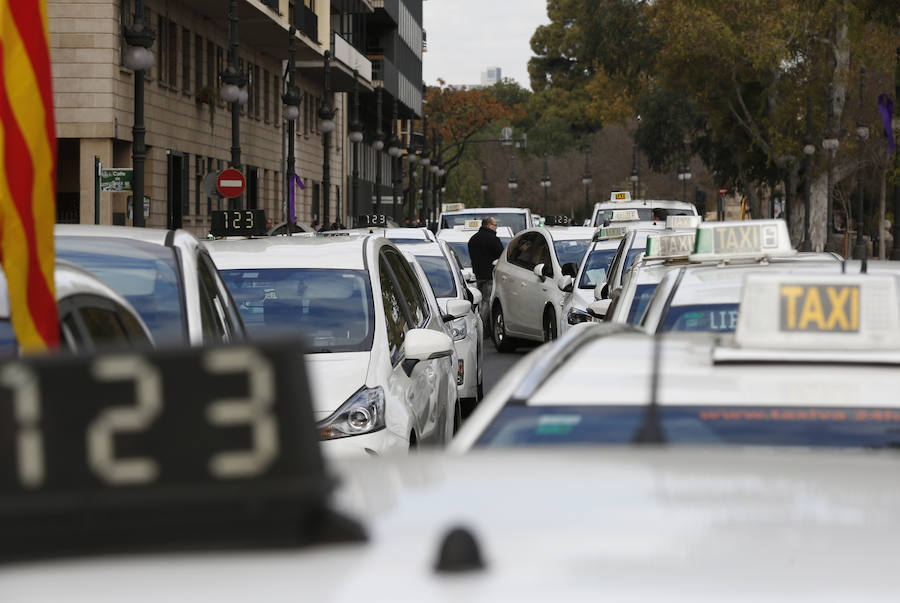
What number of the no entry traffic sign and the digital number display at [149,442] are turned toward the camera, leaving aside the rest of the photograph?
2

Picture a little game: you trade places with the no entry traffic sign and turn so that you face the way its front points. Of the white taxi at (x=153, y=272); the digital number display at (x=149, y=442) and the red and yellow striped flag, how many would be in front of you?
3

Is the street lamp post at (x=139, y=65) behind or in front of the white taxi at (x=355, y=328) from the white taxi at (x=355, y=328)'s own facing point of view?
behind

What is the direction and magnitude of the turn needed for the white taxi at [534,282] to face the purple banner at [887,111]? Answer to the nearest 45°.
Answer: approximately 90° to its left

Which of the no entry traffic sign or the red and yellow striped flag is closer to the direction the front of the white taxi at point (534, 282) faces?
the red and yellow striped flag

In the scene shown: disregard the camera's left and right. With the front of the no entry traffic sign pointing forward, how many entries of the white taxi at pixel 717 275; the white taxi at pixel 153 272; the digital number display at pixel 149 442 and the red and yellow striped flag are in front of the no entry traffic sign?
4

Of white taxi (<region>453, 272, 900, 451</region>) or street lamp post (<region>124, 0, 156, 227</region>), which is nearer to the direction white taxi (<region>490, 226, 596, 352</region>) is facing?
the white taxi

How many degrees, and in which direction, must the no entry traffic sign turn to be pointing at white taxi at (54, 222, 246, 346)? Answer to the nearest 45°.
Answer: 0° — it already faces it
